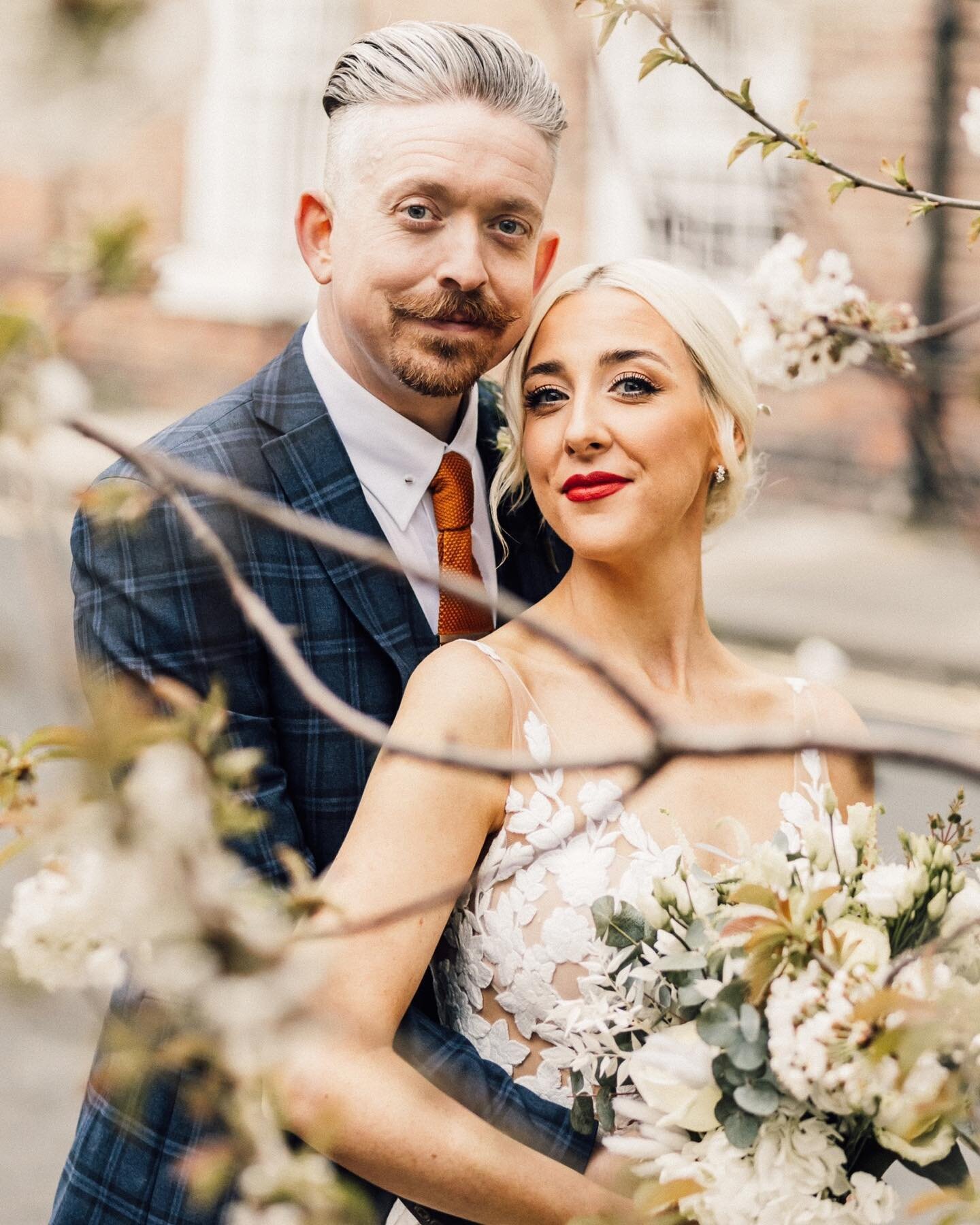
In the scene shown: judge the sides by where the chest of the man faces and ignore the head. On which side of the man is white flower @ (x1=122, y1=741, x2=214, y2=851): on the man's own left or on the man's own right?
on the man's own right

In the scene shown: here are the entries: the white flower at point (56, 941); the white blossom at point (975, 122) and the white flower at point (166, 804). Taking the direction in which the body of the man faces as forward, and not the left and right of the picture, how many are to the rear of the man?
0

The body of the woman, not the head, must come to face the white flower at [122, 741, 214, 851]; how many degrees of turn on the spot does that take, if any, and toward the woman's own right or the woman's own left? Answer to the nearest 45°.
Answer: approximately 45° to the woman's own right

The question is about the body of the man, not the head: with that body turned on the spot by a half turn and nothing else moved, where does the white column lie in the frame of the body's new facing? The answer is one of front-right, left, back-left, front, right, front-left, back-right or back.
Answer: front-right

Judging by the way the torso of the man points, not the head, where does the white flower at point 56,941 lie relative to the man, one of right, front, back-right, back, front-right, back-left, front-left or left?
front-right

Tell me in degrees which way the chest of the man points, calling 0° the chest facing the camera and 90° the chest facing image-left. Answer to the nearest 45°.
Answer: approximately 315°

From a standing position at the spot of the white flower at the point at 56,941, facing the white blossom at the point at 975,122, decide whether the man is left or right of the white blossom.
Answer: left

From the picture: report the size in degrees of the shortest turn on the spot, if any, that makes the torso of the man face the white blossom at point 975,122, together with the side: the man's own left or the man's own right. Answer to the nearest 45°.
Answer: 0° — they already face it

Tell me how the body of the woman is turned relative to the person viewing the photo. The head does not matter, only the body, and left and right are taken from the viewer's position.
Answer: facing the viewer and to the right of the viewer

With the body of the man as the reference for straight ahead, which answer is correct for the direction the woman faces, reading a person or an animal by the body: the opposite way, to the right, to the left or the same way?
the same way
